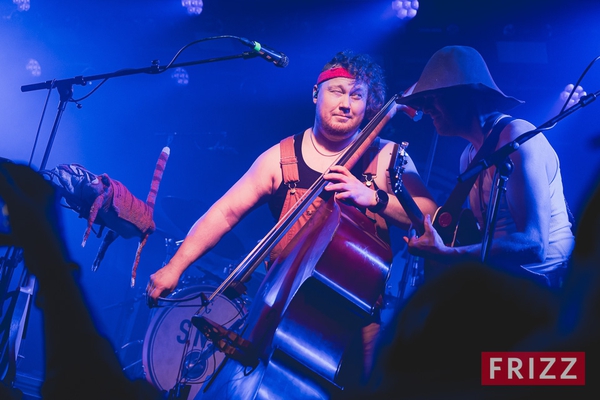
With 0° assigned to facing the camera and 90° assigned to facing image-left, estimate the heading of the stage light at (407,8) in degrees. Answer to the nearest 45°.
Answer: approximately 0°

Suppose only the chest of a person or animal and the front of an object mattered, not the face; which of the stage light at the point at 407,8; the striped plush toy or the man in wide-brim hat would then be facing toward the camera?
the stage light

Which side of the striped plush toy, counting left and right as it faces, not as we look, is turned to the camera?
left

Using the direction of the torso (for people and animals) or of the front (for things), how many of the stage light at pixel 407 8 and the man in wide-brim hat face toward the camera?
1

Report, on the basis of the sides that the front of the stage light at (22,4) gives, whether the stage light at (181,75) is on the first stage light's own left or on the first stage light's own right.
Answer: on the first stage light's own left

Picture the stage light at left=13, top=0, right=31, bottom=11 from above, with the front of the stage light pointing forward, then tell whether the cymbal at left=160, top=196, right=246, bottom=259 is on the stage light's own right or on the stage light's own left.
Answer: on the stage light's own left

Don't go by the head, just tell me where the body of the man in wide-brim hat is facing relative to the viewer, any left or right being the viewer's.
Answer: facing to the left of the viewer

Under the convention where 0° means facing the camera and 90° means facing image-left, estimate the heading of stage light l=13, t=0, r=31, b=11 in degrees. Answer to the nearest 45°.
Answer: approximately 0°

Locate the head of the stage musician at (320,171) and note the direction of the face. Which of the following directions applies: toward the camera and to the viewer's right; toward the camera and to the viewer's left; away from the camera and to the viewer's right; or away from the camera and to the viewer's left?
toward the camera and to the viewer's right

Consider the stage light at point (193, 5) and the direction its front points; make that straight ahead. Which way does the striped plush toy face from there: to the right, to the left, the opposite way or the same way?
to the right
